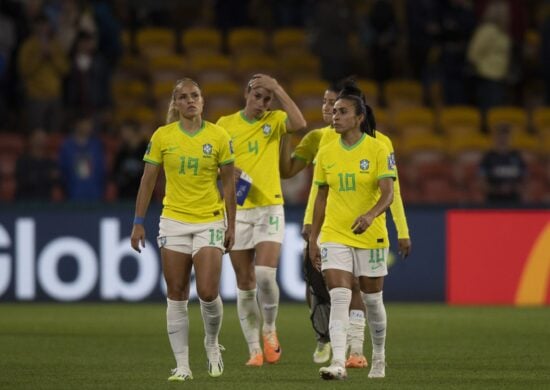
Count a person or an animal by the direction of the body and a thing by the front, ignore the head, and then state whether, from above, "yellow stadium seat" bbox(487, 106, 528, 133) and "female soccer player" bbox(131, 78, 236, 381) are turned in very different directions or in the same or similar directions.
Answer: same or similar directions

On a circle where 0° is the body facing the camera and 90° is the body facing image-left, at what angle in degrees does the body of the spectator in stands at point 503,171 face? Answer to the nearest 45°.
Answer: approximately 0°

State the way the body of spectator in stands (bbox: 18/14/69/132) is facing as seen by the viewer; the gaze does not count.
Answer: toward the camera

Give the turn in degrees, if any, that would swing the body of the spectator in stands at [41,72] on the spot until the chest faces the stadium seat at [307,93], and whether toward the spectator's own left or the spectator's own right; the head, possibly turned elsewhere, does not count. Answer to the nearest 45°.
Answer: approximately 90° to the spectator's own left

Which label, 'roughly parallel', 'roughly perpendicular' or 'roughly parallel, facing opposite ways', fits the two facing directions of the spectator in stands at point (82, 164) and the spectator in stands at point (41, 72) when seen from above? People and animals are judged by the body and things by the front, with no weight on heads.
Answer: roughly parallel

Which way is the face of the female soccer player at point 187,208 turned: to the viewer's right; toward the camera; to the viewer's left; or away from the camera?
toward the camera

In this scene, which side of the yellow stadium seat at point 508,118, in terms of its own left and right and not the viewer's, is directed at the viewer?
front

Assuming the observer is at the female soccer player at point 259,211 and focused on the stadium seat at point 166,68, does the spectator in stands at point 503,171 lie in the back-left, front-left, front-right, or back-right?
front-right

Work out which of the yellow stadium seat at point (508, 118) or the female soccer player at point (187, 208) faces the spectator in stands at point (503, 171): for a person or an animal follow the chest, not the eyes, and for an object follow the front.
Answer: the yellow stadium seat

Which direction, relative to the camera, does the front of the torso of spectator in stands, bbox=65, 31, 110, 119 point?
toward the camera

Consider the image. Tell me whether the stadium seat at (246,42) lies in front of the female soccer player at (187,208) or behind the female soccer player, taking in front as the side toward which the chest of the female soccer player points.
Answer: behind
